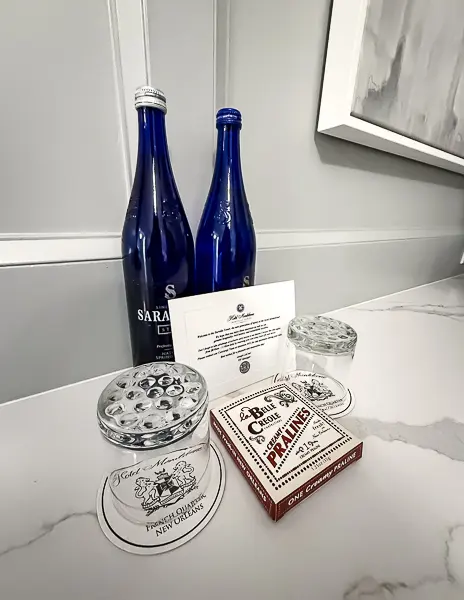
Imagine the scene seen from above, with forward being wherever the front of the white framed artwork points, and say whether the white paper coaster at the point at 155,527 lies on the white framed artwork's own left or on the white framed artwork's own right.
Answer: on the white framed artwork's own right

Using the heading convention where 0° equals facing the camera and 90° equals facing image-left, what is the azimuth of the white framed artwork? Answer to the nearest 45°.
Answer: approximately 315°

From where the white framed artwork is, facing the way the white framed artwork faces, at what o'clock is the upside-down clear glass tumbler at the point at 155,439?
The upside-down clear glass tumbler is roughly at 2 o'clock from the white framed artwork.
